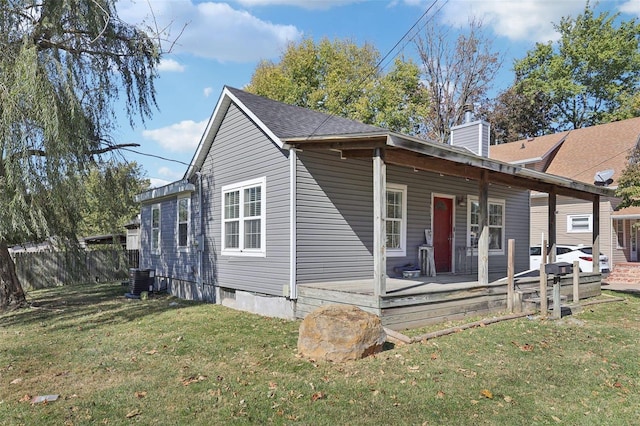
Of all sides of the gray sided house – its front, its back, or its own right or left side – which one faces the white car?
left

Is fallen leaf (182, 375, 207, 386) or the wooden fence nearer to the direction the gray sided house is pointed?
the fallen leaf

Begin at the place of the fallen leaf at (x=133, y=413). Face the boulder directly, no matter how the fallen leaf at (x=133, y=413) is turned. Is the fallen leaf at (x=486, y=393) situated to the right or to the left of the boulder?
right

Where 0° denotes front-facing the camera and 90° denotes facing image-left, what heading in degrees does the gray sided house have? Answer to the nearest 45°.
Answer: approximately 315°

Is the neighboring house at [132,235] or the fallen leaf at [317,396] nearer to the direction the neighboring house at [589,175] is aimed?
the fallen leaf
